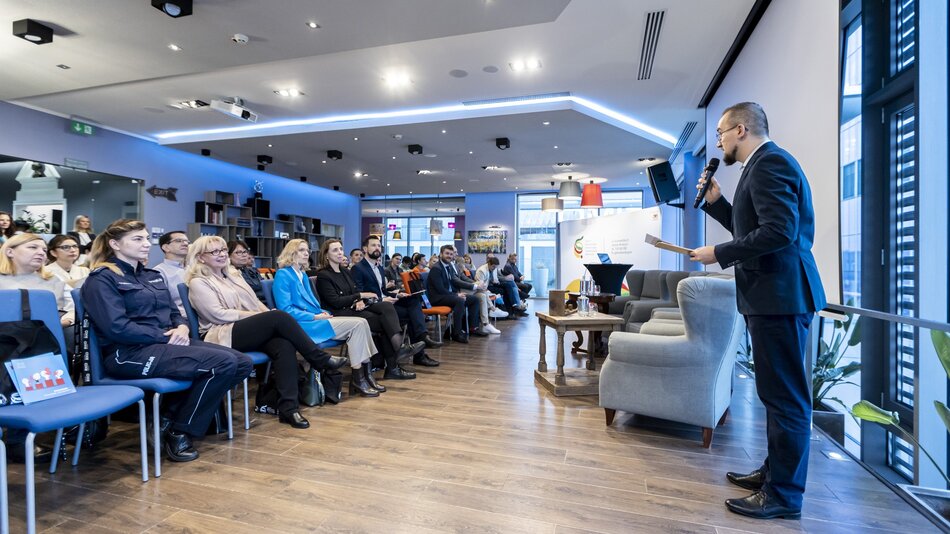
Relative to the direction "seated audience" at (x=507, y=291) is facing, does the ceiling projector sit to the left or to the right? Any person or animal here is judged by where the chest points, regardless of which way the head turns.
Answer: on their right

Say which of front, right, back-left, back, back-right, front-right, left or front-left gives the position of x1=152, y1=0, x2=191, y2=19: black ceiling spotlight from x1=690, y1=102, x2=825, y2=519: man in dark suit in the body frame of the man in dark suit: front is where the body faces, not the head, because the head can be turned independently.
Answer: front

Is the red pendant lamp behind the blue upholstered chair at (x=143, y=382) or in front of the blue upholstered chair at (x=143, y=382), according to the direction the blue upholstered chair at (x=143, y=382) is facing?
in front

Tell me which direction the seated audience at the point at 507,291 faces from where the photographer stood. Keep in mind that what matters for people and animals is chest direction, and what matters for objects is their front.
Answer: facing the viewer and to the right of the viewer

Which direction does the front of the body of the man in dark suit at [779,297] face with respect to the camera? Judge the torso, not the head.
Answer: to the viewer's left

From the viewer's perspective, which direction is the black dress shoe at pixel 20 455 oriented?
to the viewer's right

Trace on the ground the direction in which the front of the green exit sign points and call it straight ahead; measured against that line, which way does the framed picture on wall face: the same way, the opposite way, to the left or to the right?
to the right

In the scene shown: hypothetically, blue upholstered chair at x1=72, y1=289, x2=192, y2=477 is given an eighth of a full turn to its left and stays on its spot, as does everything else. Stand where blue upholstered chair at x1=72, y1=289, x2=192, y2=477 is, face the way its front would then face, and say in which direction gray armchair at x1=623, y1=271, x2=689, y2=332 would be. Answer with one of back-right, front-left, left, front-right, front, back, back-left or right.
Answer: front-right

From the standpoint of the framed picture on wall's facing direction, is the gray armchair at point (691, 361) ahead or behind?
ahead

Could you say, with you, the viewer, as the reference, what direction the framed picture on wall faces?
facing the viewer

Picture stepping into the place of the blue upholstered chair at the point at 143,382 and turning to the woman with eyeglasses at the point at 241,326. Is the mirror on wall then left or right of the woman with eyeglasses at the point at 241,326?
left

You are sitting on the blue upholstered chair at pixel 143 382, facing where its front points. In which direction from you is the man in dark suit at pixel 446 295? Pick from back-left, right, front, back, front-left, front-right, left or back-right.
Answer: front-left

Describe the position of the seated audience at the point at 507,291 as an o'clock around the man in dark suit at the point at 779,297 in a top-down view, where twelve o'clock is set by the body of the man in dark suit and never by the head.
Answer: The seated audience is roughly at 2 o'clock from the man in dark suit.

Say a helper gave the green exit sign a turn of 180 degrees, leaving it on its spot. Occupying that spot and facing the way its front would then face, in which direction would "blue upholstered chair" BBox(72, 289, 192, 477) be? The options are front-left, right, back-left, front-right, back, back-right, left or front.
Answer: back-left

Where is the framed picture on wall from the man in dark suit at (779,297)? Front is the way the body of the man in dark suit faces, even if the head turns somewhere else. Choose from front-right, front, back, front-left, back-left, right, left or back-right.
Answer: front-right

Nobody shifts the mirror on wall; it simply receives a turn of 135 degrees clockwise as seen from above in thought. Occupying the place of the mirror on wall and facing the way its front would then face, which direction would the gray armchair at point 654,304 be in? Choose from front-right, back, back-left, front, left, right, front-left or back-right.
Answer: back-left

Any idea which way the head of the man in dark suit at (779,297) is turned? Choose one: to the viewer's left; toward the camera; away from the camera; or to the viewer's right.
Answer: to the viewer's left

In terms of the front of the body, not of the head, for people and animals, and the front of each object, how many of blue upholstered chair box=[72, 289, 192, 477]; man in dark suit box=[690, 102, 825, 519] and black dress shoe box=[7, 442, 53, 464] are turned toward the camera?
0
